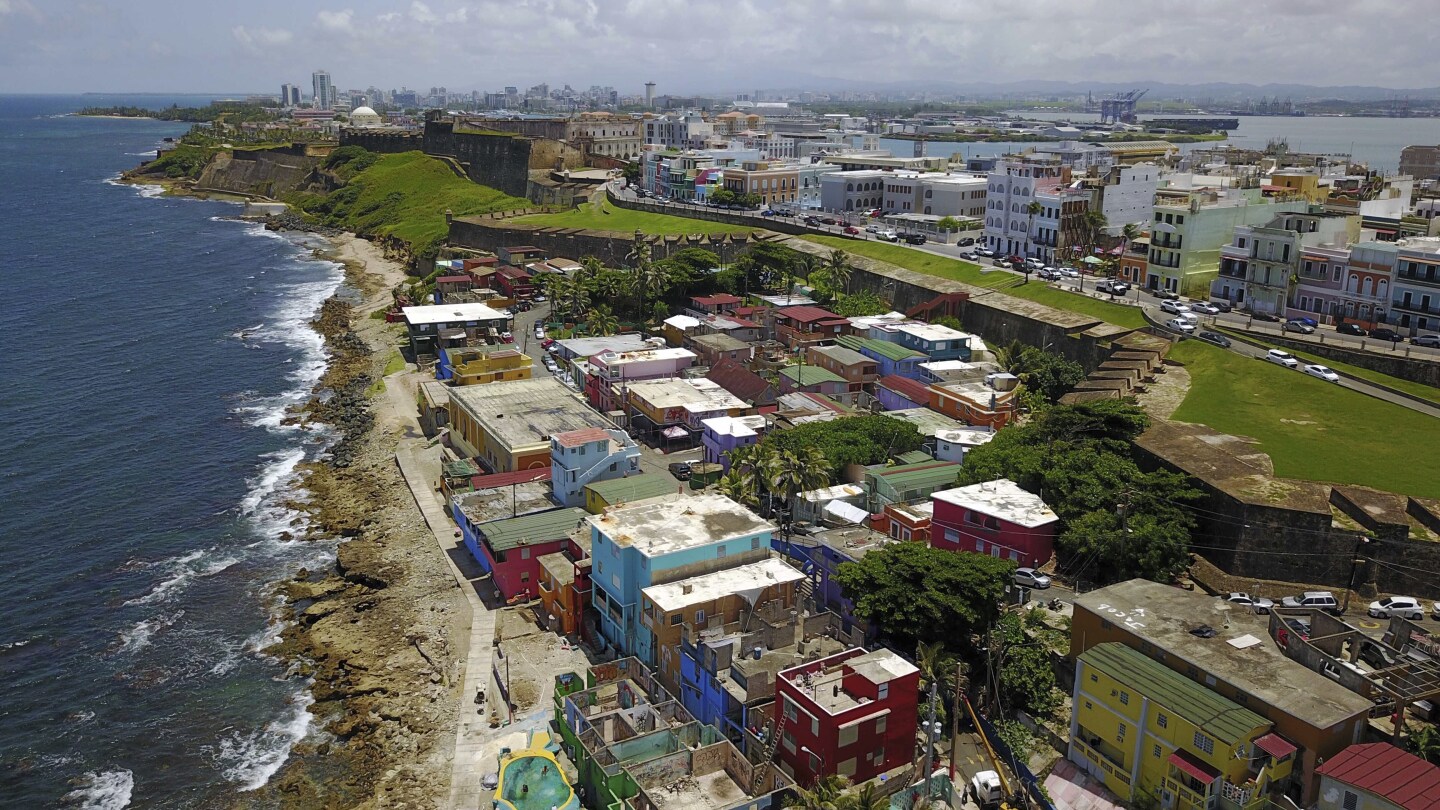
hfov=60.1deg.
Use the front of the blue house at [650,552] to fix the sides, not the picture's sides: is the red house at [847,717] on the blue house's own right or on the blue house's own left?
on the blue house's own left

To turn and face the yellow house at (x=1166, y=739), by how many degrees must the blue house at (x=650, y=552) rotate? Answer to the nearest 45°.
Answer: approximately 90° to its left

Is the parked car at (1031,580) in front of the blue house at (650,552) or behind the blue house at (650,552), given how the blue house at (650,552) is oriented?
behind

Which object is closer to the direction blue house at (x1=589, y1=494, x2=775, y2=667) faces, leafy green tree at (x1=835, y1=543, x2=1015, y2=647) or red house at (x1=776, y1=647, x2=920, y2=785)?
the red house

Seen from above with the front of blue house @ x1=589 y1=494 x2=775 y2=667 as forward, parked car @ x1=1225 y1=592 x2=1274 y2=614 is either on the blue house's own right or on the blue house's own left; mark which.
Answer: on the blue house's own left

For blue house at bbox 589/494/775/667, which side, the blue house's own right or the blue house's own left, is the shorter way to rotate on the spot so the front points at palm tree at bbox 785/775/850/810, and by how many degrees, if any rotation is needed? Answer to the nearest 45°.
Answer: approximately 90° to the blue house's own left

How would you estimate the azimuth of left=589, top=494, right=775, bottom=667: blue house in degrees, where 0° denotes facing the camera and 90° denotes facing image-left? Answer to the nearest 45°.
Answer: approximately 45°

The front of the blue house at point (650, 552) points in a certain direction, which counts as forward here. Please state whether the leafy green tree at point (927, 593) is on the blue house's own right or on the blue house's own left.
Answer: on the blue house's own left

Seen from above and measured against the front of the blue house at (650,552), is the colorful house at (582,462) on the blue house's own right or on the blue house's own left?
on the blue house's own right

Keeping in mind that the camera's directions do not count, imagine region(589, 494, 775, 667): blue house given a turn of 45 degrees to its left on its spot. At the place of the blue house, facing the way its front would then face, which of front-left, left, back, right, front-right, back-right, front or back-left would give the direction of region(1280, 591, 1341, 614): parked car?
left

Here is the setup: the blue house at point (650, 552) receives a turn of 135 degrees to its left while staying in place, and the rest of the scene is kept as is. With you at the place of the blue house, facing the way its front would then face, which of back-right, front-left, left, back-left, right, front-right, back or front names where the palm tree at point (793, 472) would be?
front-left

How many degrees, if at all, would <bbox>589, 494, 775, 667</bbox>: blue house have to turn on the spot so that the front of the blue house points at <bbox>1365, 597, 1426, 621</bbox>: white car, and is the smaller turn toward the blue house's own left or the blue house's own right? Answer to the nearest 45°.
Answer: approximately 135° to the blue house's own left
